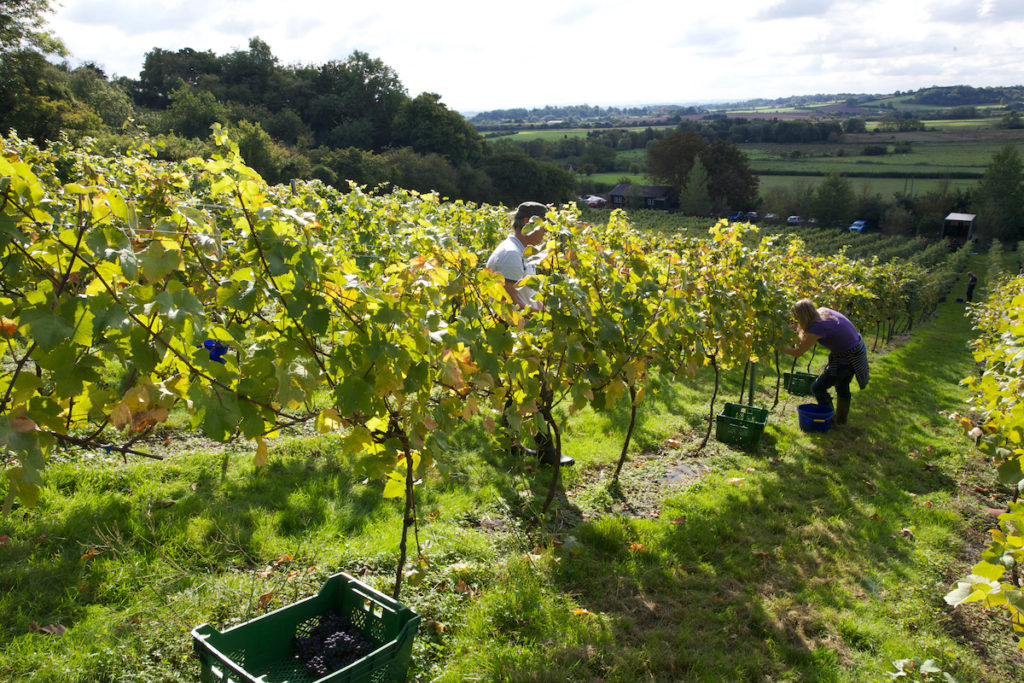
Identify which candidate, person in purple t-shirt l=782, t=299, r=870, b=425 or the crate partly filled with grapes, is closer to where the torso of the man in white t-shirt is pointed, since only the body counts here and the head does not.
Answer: the person in purple t-shirt

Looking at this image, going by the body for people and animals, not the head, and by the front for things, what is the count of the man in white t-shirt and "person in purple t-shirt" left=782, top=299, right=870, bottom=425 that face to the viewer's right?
1

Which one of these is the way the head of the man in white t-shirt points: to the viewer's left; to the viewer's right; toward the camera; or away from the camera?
to the viewer's right

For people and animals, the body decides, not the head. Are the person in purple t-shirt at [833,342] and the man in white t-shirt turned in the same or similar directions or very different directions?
very different directions

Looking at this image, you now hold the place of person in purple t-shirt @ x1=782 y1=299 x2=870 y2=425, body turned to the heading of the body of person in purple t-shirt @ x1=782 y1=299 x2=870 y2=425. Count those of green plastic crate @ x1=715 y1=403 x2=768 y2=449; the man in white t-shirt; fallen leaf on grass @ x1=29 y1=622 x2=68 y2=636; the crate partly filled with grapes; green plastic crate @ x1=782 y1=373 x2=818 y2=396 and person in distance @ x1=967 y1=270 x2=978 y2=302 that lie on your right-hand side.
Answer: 2

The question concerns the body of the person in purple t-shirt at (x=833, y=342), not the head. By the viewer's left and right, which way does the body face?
facing to the left of the viewer

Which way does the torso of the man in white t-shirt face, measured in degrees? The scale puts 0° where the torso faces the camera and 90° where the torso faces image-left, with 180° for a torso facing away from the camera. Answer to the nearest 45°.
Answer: approximately 270°

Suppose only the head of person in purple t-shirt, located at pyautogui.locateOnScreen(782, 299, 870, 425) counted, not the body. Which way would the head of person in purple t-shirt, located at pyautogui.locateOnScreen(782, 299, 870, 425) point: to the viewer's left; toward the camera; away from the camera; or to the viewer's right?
to the viewer's left
